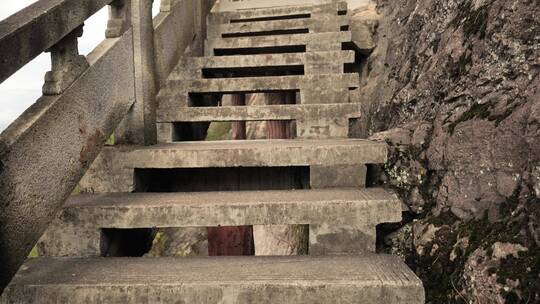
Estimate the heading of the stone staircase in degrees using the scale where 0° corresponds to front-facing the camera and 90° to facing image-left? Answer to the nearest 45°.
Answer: approximately 0°
